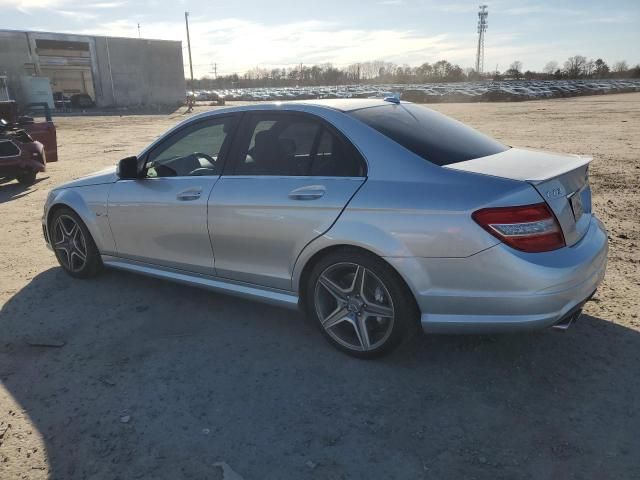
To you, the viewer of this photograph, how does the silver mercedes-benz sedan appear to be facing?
facing away from the viewer and to the left of the viewer

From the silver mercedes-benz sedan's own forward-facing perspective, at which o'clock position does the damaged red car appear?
The damaged red car is roughly at 12 o'clock from the silver mercedes-benz sedan.
